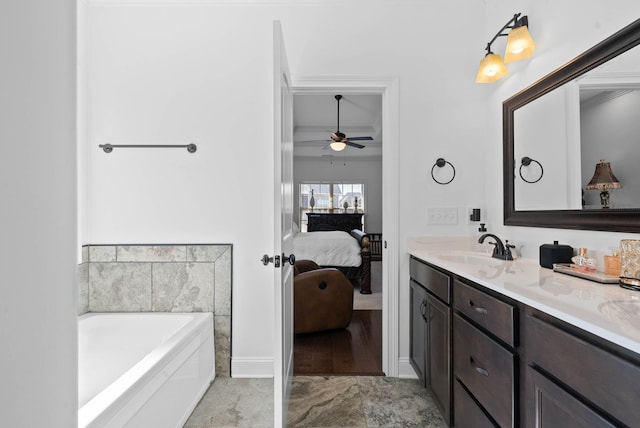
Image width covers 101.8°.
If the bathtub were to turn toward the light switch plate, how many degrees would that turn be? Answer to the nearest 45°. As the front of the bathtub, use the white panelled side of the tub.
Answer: approximately 45° to its left

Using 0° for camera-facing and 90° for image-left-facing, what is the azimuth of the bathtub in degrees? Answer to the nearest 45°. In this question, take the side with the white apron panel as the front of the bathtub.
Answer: approximately 315°

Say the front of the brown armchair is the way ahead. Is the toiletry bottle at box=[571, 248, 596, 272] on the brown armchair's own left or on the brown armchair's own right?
on the brown armchair's own right

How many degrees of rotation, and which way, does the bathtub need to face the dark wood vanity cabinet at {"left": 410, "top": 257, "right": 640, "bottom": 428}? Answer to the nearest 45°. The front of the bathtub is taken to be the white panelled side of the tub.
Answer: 0° — it already faces it

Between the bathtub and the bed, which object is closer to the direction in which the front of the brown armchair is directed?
the bed

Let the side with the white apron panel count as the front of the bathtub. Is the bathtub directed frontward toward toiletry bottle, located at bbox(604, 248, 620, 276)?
yes
